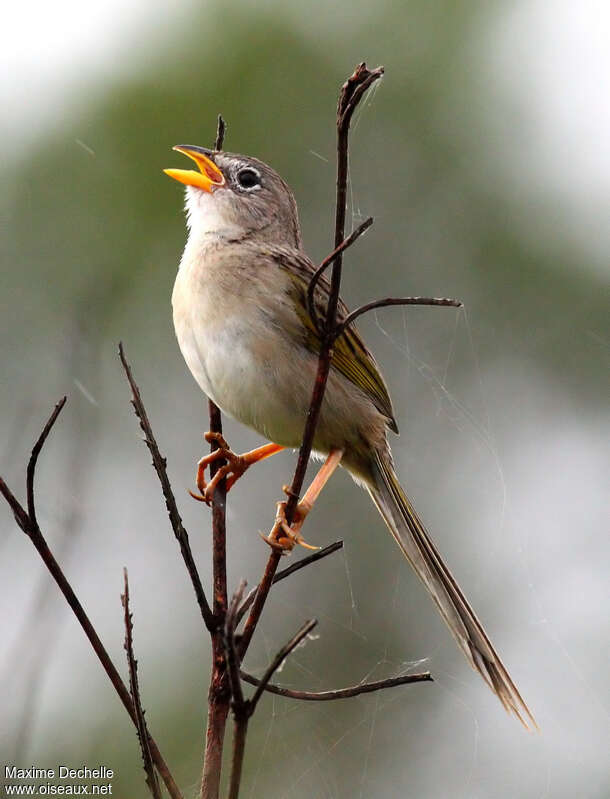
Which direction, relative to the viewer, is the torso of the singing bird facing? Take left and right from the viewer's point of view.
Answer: facing to the left of the viewer
